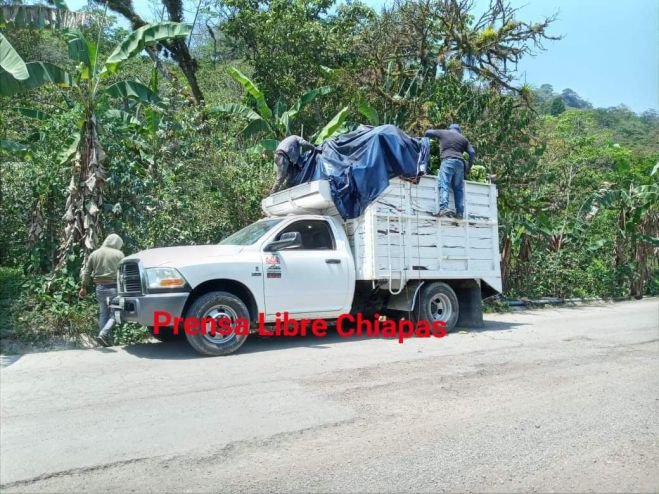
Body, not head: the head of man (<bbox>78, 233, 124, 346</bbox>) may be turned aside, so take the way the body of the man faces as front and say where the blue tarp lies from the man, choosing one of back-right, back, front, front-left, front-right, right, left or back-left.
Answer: front-right

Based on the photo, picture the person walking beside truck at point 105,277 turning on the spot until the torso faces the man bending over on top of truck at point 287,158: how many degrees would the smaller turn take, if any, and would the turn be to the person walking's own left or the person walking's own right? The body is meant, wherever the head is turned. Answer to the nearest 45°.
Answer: approximately 45° to the person walking's own right

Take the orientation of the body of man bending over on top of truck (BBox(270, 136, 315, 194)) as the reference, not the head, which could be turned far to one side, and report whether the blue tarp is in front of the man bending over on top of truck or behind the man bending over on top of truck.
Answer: in front

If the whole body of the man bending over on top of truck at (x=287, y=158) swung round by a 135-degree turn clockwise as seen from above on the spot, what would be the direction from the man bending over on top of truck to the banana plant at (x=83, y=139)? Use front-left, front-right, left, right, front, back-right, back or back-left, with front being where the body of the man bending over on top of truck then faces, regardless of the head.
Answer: front-right

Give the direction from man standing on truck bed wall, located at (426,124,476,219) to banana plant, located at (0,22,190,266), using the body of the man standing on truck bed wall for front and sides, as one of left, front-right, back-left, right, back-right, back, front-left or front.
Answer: left

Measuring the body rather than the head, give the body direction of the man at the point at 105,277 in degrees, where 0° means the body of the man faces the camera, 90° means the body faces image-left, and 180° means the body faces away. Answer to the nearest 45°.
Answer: approximately 225°

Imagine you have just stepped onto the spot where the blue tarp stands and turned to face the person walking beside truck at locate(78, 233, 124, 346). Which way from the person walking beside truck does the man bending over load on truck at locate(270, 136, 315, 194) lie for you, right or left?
right

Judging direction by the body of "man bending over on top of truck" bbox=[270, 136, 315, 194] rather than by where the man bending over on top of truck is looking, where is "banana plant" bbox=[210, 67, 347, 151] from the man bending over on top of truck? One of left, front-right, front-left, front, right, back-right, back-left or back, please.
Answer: left

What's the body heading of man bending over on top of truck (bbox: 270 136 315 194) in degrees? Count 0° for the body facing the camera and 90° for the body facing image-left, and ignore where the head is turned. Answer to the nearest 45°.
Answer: approximately 270°

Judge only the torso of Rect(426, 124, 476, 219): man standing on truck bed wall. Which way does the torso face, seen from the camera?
away from the camera

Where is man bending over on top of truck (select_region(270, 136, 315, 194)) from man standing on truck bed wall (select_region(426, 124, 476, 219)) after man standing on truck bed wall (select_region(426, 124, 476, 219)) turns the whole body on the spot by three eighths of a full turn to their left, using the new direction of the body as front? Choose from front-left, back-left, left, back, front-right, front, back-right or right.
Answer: front-right

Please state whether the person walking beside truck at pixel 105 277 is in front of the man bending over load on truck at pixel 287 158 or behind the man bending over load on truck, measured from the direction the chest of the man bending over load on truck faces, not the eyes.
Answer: behind

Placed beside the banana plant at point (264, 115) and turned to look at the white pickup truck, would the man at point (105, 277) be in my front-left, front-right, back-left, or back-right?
front-right
